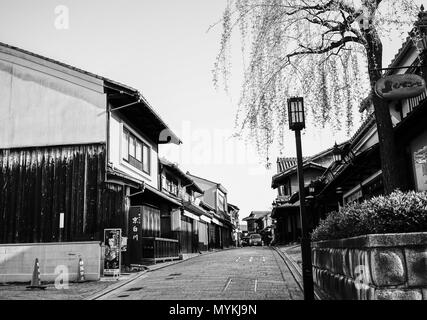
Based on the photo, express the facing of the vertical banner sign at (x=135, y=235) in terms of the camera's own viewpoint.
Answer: facing the viewer

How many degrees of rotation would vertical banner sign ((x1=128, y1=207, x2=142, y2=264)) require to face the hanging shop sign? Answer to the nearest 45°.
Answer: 0° — it already faces it

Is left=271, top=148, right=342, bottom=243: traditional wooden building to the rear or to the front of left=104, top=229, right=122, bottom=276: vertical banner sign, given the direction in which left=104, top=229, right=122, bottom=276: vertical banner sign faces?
to the rear

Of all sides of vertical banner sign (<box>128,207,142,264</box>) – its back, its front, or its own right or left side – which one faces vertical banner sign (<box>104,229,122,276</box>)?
front

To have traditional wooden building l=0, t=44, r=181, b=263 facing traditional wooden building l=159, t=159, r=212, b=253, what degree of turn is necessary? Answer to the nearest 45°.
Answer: approximately 90° to its left

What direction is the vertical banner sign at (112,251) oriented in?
toward the camera

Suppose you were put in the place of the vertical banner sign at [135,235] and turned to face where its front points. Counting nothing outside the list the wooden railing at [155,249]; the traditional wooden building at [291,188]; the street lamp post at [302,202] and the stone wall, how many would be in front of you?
2

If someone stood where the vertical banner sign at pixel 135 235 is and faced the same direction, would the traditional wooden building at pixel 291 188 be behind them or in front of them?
behind

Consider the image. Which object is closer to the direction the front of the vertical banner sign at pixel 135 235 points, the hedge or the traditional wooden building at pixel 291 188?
the hedge

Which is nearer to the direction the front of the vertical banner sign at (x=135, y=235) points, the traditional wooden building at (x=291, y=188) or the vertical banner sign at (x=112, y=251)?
the vertical banner sign

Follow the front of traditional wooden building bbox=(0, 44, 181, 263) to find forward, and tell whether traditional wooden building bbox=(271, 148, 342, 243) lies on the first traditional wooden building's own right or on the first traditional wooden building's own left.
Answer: on the first traditional wooden building's own left

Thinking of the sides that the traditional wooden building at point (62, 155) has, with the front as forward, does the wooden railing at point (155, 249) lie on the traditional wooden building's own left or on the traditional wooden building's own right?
on the traditional wooden building's own left

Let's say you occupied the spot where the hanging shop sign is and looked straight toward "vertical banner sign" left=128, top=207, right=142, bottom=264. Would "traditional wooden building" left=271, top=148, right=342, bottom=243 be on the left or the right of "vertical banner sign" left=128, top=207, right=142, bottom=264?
right

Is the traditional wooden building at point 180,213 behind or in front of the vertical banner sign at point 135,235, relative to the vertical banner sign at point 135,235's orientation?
behind

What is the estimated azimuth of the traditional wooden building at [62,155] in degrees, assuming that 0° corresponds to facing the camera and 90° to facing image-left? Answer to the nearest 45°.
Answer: approximately 315°

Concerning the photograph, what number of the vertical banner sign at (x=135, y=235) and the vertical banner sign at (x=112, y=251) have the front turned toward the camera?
2
